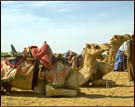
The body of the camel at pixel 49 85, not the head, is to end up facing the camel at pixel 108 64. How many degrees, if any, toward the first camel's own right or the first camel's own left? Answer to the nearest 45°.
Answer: approximately 45° to the first camel's own left

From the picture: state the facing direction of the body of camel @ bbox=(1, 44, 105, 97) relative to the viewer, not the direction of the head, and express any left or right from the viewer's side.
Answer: facing to the right of the viewer
